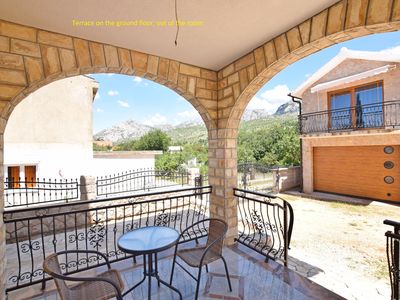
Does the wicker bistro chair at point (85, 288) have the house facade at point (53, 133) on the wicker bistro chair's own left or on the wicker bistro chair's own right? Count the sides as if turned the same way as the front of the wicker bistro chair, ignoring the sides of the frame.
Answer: on the wicker bistro chair's own left

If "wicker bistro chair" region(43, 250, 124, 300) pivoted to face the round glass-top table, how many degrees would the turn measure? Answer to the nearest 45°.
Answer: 0° — it already faces it

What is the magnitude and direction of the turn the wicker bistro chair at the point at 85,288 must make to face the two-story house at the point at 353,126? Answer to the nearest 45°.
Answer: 0° — it already faces it

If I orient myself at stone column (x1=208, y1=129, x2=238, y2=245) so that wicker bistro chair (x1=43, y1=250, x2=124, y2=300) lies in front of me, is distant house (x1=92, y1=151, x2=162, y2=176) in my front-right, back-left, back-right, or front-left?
back-right

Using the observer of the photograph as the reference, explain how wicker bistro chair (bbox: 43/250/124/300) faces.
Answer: facing to the right of the viewer

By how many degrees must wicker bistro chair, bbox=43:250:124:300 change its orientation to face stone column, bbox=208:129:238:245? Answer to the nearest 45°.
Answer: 0° — it already faces it

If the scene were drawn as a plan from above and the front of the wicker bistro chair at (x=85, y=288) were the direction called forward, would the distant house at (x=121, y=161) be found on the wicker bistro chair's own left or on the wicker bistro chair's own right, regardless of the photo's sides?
on the wicker bistro chair's own left

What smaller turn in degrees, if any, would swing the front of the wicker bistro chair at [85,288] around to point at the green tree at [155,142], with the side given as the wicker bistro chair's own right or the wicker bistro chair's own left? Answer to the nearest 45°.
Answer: approximately 90° to the wicker bistro chair's own left

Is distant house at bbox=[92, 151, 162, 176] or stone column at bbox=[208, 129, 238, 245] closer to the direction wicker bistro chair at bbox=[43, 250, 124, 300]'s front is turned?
the stone column

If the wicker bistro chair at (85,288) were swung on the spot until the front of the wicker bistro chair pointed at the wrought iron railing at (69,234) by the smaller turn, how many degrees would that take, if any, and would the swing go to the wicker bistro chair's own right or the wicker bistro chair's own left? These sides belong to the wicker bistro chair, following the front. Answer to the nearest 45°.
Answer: approximately 90° to the wicker bistro chair's own left
